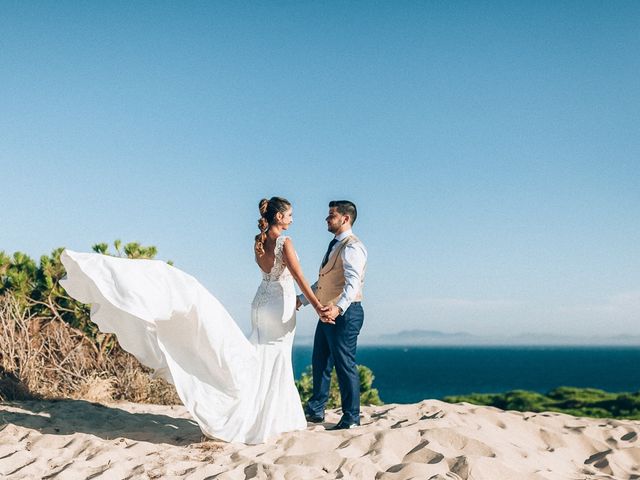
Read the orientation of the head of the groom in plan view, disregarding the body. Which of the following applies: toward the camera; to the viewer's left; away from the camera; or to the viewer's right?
to the viewer's left

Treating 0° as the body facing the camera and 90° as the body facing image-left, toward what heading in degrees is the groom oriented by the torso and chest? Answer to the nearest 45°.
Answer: approximately 90°
